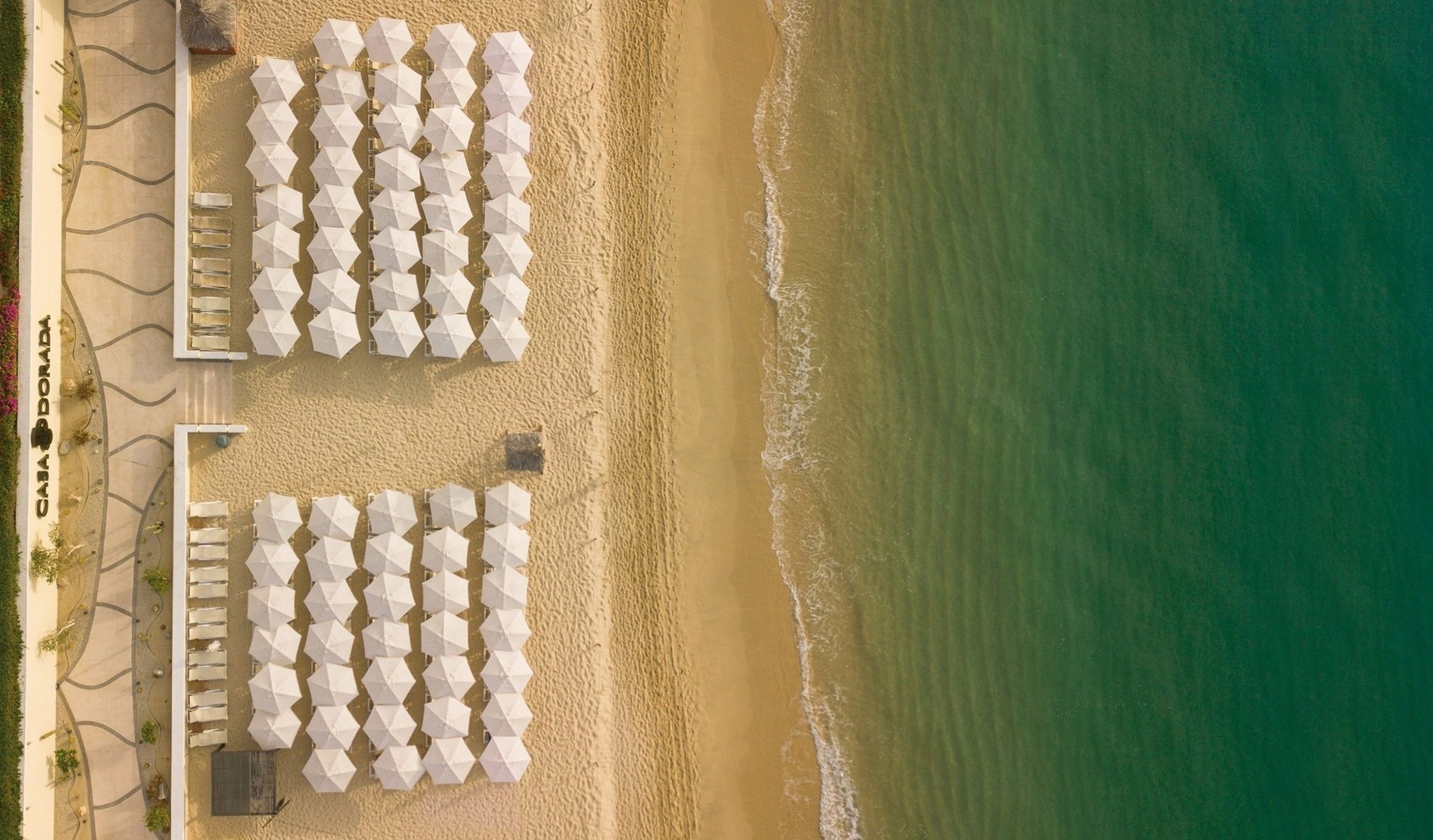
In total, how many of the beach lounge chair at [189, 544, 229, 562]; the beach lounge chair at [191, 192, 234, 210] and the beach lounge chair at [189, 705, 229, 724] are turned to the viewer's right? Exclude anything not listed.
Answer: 3

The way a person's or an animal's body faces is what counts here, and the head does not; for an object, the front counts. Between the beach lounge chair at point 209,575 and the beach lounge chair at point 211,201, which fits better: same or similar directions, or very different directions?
same or similar directions

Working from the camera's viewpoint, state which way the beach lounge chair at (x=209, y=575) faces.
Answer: facing to the right of the viewer

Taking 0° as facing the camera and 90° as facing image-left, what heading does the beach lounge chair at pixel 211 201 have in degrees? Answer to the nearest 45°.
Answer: approximately 270°

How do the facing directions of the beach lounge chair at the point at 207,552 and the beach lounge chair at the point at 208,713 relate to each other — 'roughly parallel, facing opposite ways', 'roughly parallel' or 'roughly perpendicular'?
roughly parallel

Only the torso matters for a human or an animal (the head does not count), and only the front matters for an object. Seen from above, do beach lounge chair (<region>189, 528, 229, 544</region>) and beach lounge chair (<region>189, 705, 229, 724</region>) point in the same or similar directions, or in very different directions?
same or similar directions

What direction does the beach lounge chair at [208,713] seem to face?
to the viewer's right

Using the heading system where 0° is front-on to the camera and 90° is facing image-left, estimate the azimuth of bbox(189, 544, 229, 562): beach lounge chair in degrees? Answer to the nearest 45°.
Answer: approximately 270°
